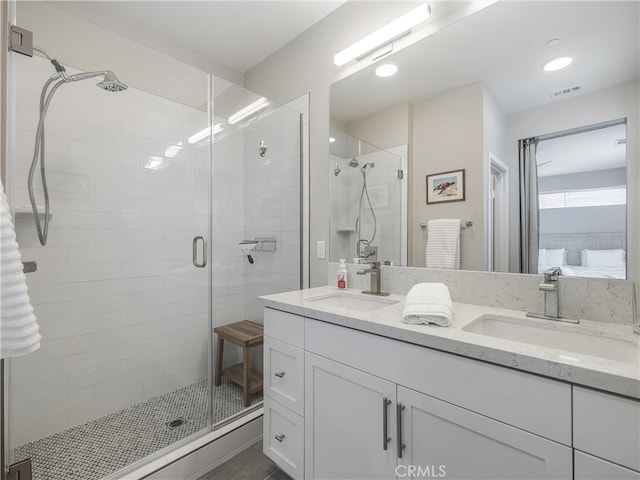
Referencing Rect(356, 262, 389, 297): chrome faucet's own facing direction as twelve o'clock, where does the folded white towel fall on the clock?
The folded white towel is roughly at 10 o'clock from the chrome faucet.

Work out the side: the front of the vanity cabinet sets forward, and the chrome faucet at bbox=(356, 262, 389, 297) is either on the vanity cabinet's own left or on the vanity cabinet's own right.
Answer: on the vanity cabinet's own right

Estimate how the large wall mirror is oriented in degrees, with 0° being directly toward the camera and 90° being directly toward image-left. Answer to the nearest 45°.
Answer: approximately 45°

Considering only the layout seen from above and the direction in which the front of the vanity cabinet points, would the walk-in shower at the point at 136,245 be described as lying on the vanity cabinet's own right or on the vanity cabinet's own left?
on the vanity cabinet's own right

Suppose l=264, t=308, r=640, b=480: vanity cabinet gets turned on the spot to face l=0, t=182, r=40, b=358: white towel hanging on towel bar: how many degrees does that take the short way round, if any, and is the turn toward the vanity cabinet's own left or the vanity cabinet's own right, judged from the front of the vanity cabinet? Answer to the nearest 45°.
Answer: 0° — it already faces it

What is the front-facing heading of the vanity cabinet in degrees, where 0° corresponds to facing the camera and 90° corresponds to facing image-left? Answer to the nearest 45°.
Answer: approximately 45°
